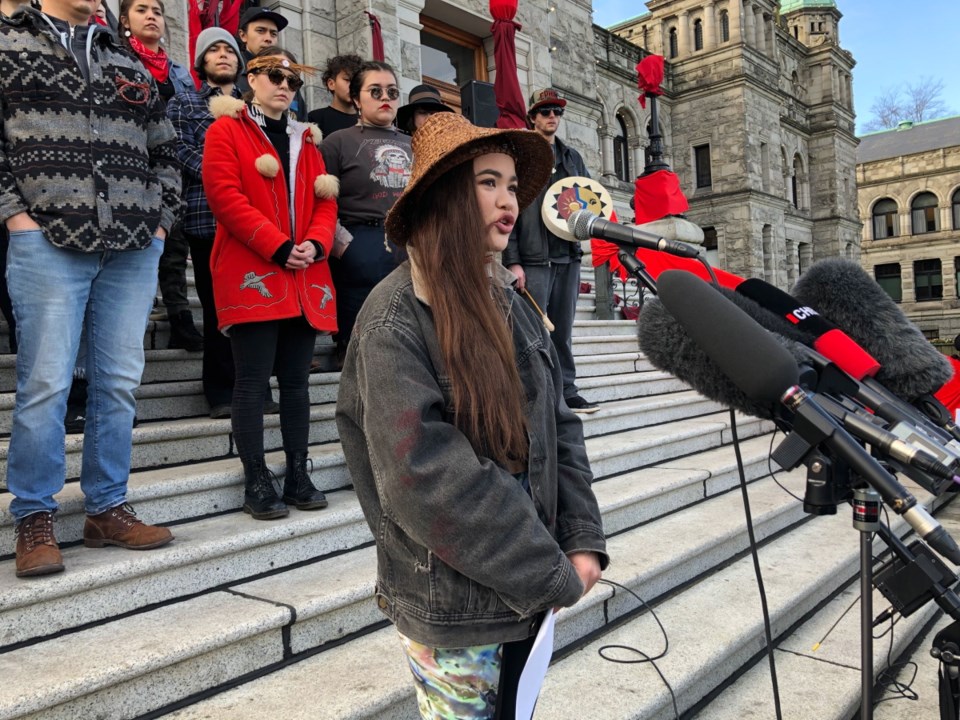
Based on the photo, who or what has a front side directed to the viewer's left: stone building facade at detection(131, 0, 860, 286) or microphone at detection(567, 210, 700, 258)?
the microphone

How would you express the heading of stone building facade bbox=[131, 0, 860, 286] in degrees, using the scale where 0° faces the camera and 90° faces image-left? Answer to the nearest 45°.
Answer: approximately 315°

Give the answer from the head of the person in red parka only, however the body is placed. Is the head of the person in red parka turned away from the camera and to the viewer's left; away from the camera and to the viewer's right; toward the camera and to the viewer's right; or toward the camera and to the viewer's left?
toward the camera and to the viewer's right

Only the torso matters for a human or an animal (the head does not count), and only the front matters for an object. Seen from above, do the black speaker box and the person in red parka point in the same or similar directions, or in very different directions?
same or similar directions

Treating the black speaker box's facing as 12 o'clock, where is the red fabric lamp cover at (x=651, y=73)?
The red fabric lamp cover is roughly at 9 o'clock from the black speaker box.

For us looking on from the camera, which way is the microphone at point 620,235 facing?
facing to the left of the viewer

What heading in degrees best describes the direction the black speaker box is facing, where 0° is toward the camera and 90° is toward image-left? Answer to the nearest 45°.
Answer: approximately 315°

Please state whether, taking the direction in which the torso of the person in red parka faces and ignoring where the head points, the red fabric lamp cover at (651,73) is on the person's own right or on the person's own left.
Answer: on the person's own left

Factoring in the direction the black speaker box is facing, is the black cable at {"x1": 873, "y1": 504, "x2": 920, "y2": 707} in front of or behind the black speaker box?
in front

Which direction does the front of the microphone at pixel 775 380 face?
to the viewer's left

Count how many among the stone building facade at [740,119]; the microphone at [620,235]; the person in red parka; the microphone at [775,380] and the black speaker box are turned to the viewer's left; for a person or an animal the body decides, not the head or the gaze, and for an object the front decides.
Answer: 2
